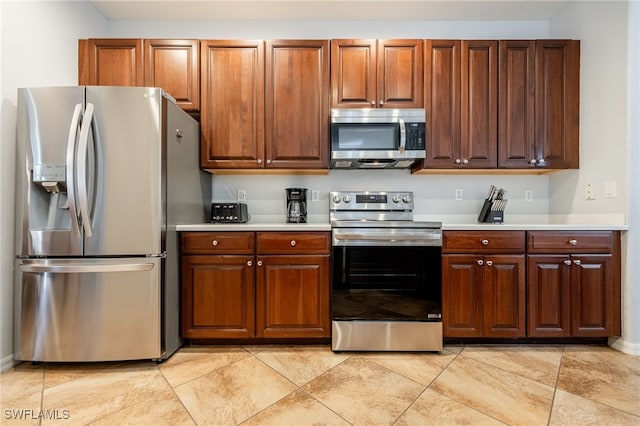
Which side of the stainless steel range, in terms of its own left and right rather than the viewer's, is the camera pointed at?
front

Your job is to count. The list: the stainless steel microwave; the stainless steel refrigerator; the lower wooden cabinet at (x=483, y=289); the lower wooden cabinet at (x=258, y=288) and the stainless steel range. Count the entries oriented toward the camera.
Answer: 5

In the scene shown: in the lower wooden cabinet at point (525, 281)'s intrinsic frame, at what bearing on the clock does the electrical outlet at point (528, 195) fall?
The electrical outlet is roughly at 6 o'clock from the lower wooden cabinet.

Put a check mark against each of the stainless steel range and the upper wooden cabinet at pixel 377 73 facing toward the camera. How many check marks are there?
2

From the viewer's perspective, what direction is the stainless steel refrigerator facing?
toward the camera

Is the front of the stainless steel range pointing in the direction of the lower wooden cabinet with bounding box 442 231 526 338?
no

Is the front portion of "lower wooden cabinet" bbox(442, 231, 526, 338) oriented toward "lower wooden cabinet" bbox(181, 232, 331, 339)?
no

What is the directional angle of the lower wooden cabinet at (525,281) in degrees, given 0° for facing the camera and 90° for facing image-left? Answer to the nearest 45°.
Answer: approximately 0°

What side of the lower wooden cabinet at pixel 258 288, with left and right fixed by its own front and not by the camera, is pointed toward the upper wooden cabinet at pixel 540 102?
left

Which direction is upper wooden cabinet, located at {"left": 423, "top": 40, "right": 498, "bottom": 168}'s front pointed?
toward the camera

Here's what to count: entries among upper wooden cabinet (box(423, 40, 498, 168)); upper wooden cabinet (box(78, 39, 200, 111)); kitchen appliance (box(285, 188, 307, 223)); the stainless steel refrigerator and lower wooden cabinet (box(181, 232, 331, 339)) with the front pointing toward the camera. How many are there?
5

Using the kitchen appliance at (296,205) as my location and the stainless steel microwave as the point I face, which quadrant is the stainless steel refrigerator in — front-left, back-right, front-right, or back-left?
back-right

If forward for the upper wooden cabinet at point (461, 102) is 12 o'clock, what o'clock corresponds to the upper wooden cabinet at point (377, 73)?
the upper wooden cabinet at point (377, 73) is roughly at 2 o'clock from the upper wooden cabinet at point (461, 102).
